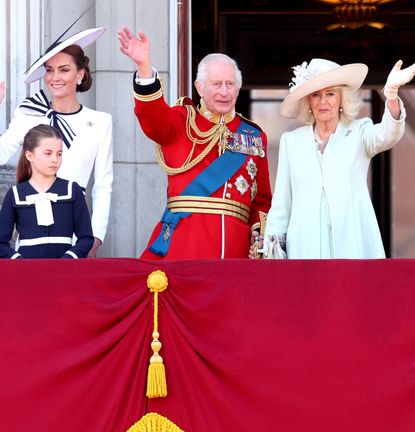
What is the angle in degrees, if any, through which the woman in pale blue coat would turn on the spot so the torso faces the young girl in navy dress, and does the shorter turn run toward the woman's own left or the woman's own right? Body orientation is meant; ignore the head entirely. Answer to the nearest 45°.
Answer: approximately 90° to the woman's own right

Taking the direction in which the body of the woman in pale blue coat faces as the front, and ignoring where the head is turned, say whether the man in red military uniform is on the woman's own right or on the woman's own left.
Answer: on the woman's own right

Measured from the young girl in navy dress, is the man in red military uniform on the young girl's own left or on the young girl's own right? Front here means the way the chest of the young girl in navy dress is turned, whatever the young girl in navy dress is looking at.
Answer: on the young girl's own left

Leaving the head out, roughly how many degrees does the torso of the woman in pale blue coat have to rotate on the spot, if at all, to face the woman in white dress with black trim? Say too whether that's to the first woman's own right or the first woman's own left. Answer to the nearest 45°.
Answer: approximately 90° to the first woman's own right

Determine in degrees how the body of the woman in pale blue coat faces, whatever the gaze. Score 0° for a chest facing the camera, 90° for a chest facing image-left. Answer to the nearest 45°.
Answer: approximately 0°

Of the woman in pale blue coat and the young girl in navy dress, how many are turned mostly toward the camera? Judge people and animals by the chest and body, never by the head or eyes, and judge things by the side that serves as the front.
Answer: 2

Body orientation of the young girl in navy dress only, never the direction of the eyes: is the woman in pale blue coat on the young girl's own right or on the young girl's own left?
on the young girl's own left

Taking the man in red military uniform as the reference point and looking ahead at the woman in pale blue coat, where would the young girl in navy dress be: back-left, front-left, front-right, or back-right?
back-right
